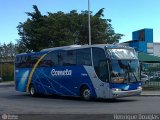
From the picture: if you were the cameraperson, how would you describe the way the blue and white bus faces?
facing the viewer and to the right of the viewer
